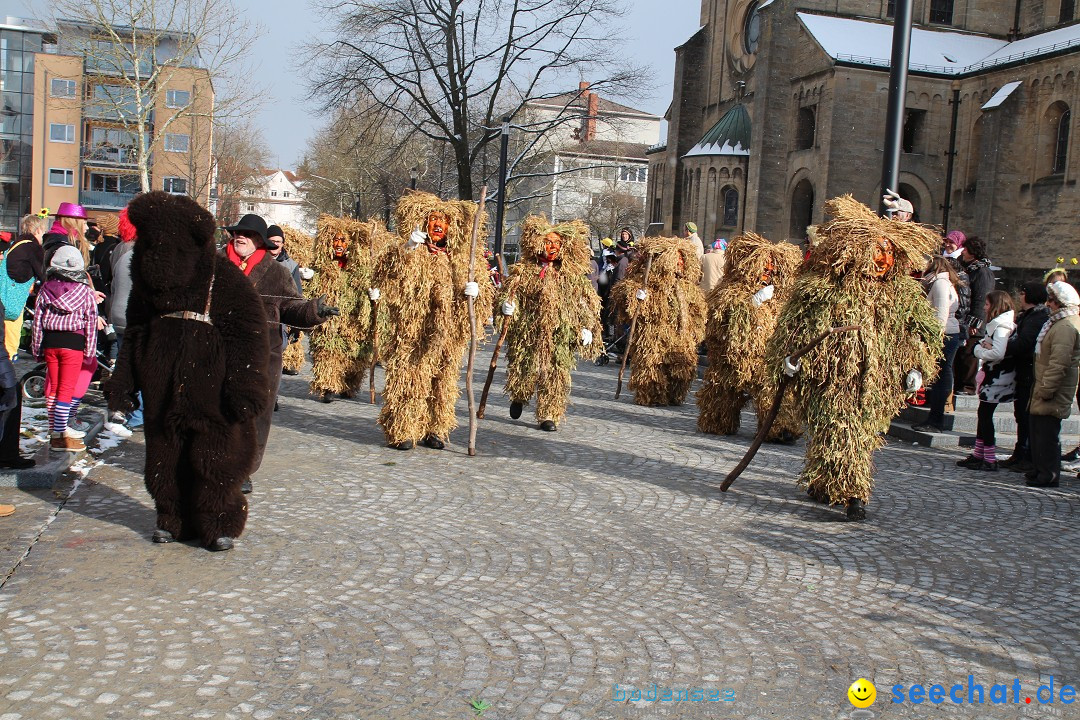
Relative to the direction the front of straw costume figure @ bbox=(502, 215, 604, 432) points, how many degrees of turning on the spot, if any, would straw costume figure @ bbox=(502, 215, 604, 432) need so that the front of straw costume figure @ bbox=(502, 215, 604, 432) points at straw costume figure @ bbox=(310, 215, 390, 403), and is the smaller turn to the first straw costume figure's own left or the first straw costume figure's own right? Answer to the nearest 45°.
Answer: approximately 135° to the first straw costume figure's own right

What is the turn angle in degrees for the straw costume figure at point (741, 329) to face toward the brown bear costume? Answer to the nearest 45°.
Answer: approximately 90° to its right

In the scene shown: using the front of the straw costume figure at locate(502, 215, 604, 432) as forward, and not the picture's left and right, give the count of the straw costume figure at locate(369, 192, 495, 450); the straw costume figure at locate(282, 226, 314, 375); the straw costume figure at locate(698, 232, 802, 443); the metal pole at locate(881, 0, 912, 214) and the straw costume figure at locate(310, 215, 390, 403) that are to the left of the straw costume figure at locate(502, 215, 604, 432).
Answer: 2

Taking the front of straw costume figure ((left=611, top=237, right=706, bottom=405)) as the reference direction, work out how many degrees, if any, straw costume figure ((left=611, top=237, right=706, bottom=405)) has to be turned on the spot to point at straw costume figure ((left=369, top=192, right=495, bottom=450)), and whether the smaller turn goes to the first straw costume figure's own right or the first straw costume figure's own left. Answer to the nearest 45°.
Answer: approximately 90° to the first straw costume figure's own right

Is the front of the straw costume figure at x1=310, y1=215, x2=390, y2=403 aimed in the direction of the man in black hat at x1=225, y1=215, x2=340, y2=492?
yes

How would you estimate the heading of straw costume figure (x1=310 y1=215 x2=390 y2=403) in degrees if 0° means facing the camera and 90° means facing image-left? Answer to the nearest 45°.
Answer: approximately 0°

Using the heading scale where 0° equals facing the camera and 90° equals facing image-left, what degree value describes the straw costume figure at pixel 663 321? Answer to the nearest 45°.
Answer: approximately 315°

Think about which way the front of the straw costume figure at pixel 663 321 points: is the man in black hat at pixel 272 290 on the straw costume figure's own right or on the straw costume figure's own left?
on the straw costume figure's own right

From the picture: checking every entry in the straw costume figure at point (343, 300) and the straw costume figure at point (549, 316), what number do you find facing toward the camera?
2

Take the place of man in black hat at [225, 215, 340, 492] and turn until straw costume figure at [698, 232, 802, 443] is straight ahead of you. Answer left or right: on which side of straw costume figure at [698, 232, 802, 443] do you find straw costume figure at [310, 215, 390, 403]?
left

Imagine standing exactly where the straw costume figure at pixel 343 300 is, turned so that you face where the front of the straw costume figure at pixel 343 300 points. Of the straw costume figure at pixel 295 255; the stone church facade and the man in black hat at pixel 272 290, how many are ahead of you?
1

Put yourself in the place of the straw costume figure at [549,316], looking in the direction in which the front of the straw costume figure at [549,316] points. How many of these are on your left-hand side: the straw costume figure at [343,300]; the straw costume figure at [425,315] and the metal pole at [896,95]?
1

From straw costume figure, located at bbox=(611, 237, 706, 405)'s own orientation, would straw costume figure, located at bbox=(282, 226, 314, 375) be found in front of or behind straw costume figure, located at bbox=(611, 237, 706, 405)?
behind

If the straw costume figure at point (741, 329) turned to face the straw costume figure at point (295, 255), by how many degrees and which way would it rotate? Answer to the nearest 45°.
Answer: approximately 135° to its right
